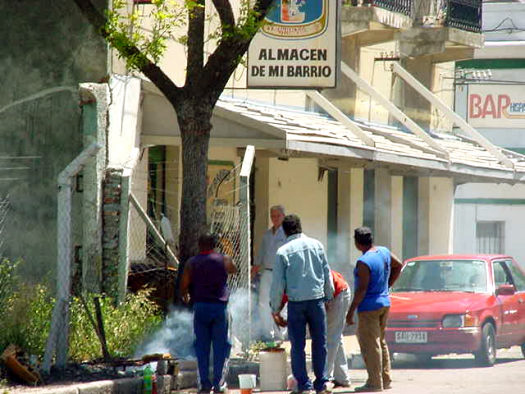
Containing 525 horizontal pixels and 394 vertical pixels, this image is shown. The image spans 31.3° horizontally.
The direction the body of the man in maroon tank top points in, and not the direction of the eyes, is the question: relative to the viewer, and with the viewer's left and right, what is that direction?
facing away from the viewer

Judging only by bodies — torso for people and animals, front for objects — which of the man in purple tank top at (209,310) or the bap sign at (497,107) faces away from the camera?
the man in purple tank top

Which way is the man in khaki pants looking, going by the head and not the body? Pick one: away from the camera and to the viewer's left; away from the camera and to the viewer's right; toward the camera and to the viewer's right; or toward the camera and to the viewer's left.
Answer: away from the camera and to the viewer's left

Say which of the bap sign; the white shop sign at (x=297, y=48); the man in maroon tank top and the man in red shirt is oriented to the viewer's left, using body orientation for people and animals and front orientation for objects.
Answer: the man in red shirt

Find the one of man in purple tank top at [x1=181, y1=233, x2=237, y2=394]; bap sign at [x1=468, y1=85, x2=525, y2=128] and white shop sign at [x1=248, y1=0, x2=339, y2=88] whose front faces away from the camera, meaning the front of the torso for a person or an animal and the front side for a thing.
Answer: the man in purple tank top

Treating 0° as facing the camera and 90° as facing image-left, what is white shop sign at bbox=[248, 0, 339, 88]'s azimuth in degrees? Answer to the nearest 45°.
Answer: approximately 0°

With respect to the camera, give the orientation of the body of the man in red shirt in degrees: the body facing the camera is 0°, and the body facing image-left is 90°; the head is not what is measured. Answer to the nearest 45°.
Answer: approximately 90°

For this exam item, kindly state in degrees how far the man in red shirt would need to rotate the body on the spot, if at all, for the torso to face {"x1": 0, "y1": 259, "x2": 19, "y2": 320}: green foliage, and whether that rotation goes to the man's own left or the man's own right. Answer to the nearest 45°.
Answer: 0° — they already face it
